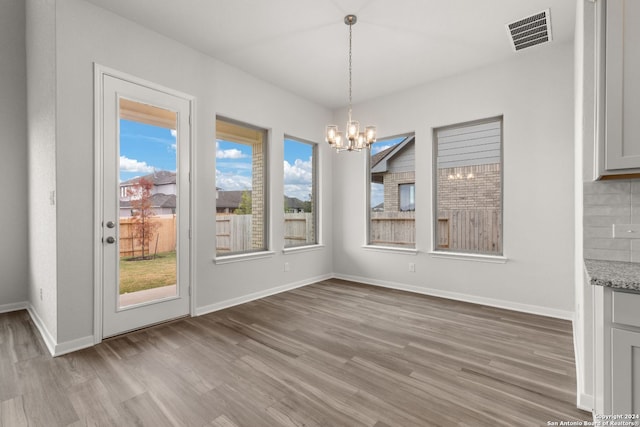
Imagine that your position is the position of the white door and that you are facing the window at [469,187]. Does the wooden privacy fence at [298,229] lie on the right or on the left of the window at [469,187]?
left

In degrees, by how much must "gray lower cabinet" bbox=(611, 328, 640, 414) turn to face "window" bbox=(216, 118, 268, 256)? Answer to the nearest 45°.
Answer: approximately 45° to its right

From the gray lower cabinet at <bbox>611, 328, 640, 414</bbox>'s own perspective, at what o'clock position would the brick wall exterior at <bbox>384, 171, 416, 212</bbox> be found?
The brick wall exterior is roughly at 3 o'clock from the gray lower cabinet.

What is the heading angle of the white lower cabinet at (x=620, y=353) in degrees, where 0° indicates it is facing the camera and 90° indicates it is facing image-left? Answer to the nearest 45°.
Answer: approximately 45°

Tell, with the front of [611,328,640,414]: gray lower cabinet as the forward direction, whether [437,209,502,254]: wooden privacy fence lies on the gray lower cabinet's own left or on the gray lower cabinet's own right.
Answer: on the gray lower cabinet's own right

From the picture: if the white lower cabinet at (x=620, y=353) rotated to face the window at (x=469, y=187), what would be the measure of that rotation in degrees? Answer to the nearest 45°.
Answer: approximately 90° to its right

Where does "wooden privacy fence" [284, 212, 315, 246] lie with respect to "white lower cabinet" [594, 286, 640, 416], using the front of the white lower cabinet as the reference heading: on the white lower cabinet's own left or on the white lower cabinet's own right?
on the white lower cabinet's own right

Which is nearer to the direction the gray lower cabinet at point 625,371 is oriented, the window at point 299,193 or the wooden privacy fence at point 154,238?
the wooden privacy fence
